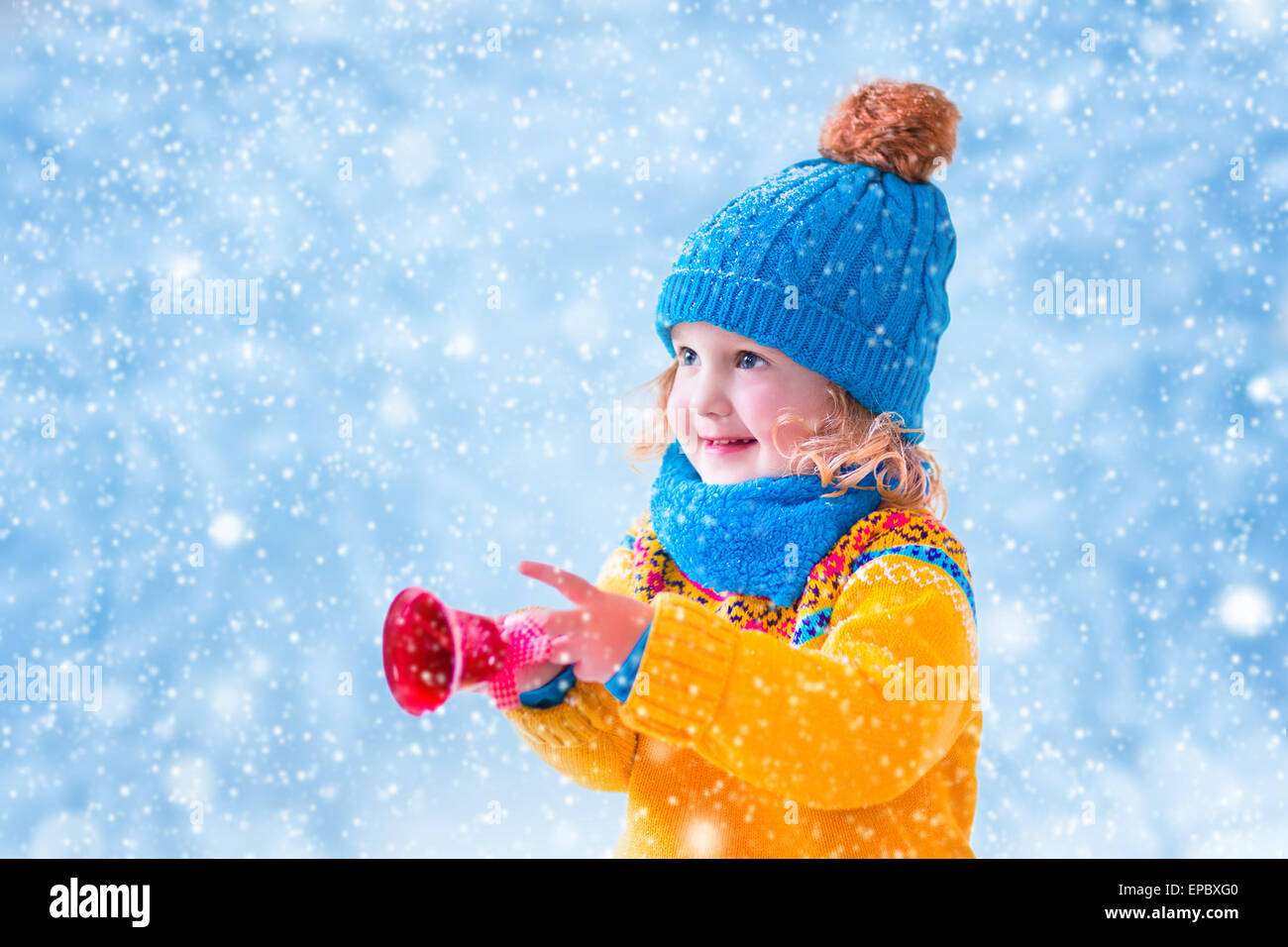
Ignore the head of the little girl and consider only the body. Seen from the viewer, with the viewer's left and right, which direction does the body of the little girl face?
facing the viewer and to the left of the viewer

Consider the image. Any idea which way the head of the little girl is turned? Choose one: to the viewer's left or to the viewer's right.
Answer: to the viewer's left
